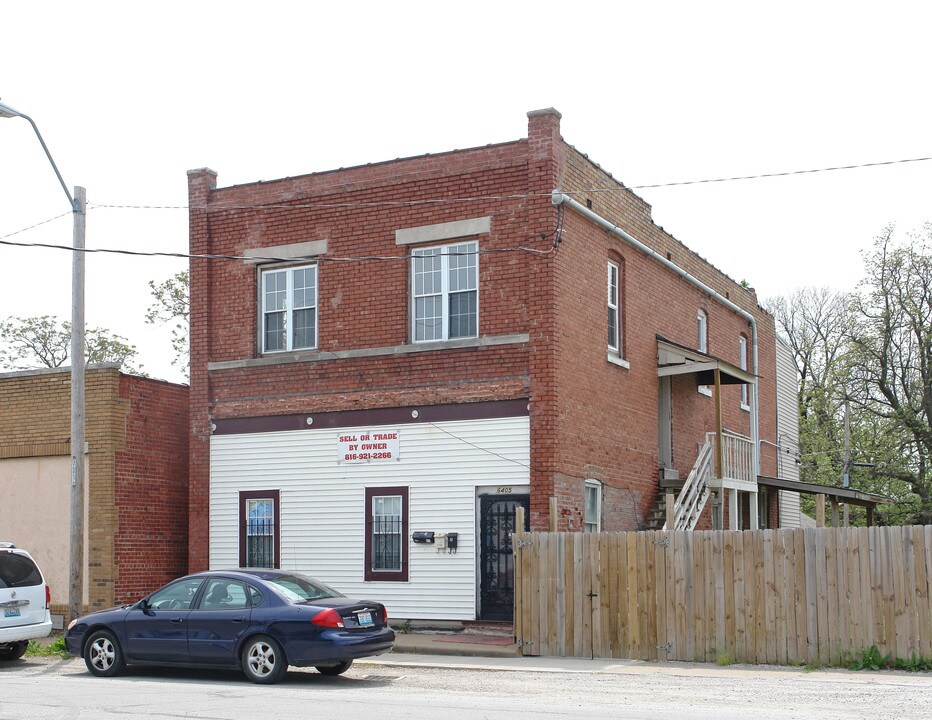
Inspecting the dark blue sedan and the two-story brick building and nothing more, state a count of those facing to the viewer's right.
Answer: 0

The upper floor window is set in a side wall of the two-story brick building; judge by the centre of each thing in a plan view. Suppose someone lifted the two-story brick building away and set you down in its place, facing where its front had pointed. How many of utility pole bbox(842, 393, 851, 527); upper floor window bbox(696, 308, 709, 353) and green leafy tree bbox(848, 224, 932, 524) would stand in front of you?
0

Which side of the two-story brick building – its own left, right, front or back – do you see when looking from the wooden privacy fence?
left

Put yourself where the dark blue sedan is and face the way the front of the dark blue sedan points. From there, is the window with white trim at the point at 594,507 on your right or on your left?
on your right

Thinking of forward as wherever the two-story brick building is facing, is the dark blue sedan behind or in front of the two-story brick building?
in front

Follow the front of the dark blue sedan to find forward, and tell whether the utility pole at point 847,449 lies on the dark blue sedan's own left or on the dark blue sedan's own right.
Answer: on the dark blue sedan's own right

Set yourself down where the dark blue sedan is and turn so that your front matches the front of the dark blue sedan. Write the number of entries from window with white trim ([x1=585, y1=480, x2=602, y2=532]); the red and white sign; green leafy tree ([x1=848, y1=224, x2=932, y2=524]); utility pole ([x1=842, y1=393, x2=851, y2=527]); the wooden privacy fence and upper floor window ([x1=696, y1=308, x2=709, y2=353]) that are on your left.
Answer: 0

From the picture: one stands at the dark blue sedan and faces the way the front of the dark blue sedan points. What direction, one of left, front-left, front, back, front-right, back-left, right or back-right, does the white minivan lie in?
front

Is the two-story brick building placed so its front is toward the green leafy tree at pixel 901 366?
no

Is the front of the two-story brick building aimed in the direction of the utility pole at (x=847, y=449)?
no

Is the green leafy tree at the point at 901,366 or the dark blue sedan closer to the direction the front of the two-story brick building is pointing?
the dark blue sedan

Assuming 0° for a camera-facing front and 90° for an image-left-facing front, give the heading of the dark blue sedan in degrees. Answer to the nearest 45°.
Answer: approximately 135°

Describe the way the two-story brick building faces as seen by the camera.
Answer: facing the viewer and to the left of the viewer

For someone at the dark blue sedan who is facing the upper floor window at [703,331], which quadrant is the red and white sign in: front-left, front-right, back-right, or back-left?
front-left

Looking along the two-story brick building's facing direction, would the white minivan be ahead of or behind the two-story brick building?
ahead

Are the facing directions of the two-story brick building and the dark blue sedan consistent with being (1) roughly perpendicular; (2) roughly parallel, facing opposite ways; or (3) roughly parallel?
roughly perpendicular

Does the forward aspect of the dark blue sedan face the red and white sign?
no

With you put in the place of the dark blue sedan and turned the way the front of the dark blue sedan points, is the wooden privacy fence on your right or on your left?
on your right
